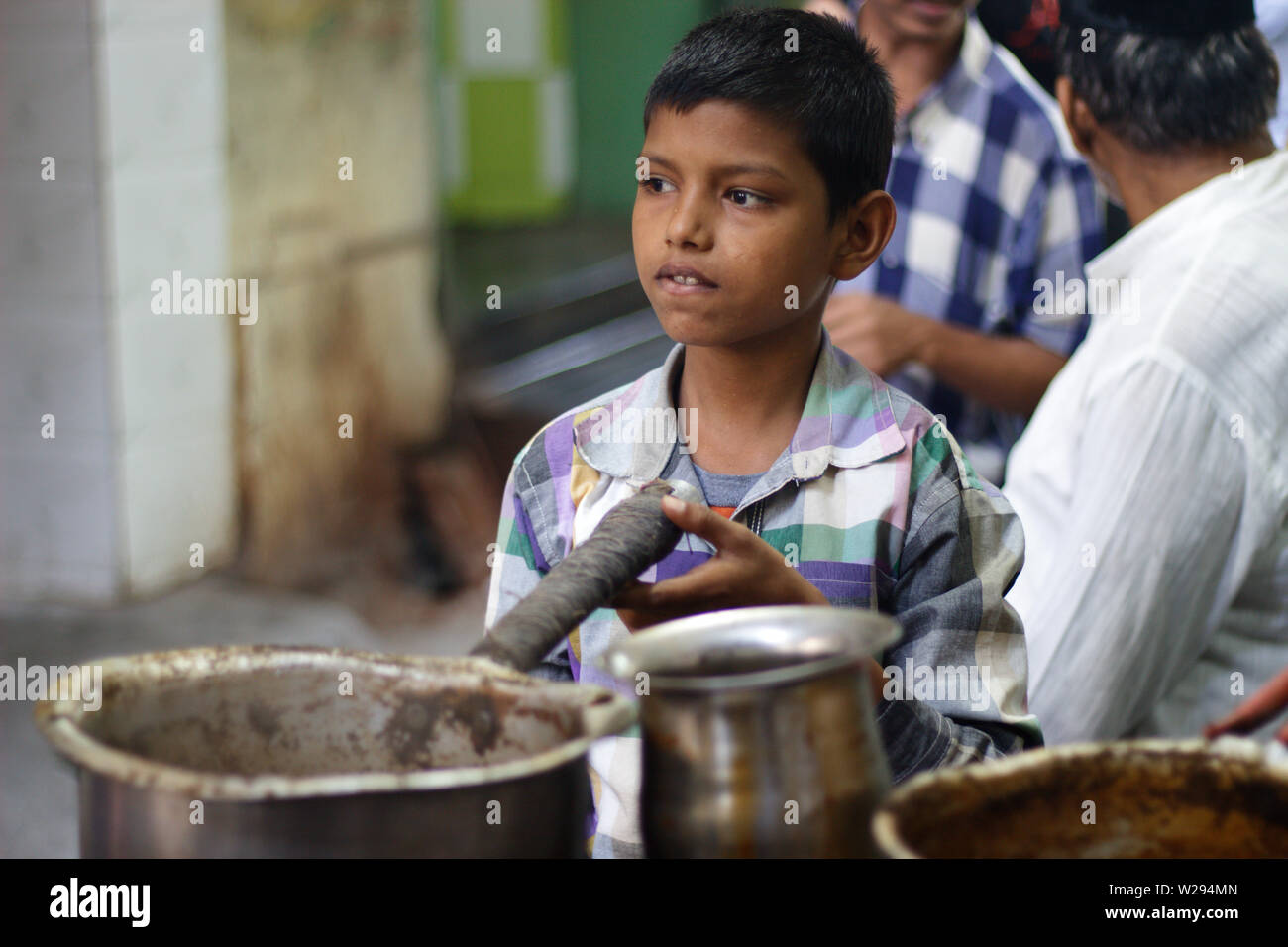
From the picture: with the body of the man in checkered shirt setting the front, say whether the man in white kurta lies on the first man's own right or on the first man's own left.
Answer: on the first man's own left

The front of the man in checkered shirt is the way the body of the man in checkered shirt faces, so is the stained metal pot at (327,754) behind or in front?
in front

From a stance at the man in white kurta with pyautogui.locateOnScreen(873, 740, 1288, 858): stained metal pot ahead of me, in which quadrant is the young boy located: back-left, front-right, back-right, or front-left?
front-right

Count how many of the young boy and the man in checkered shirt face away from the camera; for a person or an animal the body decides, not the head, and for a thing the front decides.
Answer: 0

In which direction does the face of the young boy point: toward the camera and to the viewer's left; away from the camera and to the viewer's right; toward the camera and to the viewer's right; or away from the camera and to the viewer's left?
toward the camera and to the viewer's left

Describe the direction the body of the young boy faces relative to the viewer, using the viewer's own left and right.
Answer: facing the viewer and to the left of the viewer

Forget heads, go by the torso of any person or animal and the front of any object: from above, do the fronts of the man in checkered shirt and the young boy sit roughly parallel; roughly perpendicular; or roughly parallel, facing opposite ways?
roughly parallel

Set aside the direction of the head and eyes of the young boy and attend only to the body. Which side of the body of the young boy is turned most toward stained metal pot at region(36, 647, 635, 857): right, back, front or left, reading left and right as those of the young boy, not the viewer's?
front

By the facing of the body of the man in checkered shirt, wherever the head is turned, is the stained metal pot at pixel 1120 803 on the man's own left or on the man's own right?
on the man's own left
